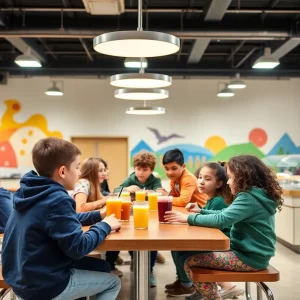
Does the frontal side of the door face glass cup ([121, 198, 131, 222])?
yes

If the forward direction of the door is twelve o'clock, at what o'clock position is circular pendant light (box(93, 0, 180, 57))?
The circular pendant light is roughly at 12 o'clock from the door.

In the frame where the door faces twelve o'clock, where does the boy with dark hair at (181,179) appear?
The boy with dark hair is roughly at 12 o'clock from the door.

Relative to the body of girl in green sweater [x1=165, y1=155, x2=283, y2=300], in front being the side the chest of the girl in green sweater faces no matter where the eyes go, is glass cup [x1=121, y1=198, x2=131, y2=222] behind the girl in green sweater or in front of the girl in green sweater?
in front

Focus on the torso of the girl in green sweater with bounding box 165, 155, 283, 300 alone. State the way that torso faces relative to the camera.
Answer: to the viewer's left

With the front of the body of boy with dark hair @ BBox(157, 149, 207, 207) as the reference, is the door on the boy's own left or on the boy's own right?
on the boy's own right

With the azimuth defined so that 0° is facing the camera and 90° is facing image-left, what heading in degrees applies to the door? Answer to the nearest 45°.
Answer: approximately 0°

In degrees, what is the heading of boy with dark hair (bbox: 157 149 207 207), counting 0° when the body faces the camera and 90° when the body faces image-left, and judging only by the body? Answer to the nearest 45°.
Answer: approximately 45°

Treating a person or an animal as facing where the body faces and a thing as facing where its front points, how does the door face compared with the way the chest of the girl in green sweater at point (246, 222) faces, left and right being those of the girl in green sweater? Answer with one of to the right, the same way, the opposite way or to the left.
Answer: to the left

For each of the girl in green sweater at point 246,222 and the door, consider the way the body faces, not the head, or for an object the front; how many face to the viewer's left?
1

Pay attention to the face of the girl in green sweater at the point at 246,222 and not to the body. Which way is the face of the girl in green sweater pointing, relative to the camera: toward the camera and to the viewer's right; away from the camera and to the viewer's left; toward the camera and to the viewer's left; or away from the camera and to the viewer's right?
away from the camera and to the viewer's left
